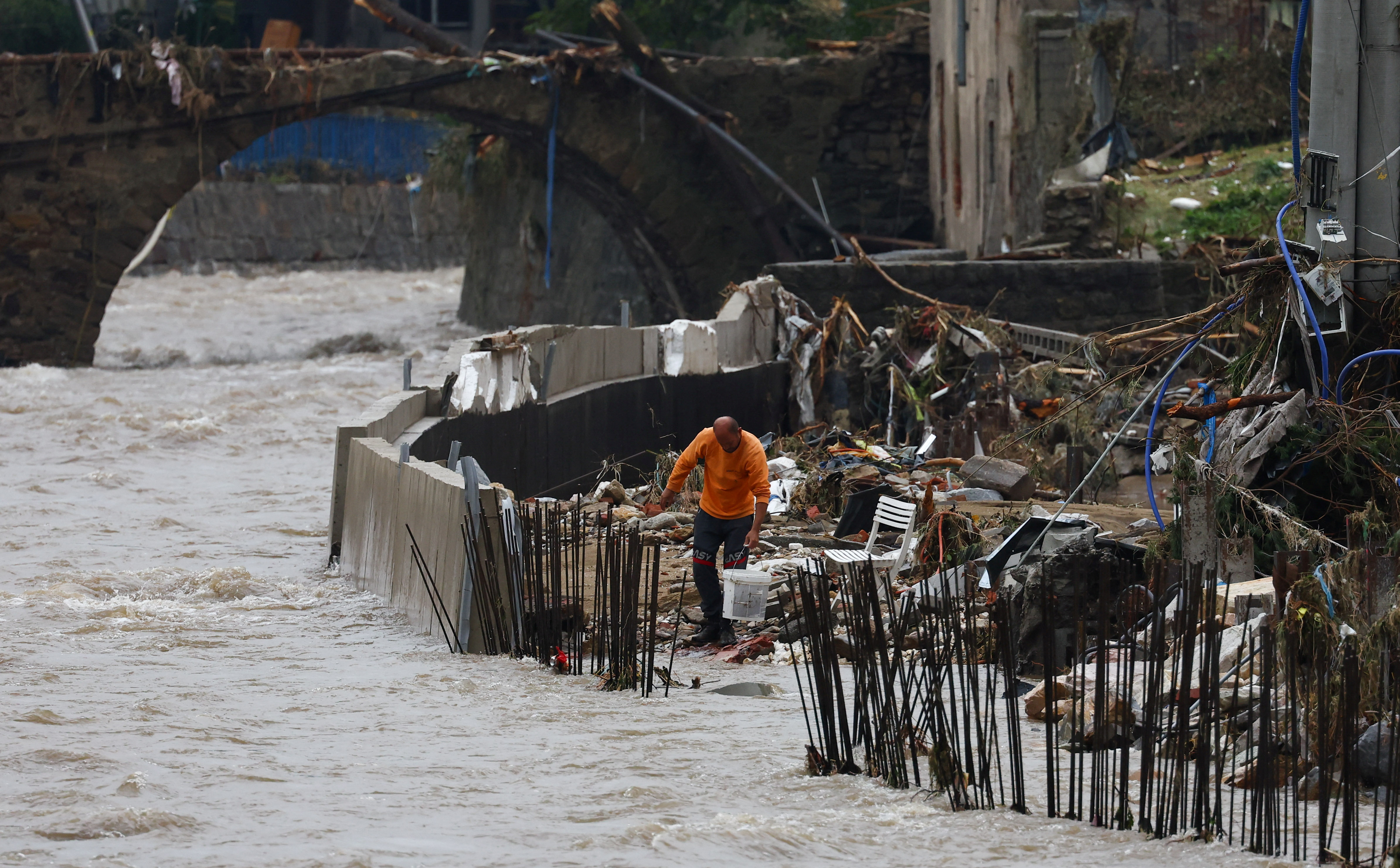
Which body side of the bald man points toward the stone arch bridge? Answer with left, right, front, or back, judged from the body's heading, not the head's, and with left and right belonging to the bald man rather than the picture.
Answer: back

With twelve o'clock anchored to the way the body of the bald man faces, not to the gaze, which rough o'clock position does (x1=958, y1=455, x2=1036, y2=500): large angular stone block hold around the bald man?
The large angular stone block is roughly at 7 o'clock from the bald man.

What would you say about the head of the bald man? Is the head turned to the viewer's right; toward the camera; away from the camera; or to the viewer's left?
toward the camera

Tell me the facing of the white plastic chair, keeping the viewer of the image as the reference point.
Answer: facing the viewer and to the left of the viewer

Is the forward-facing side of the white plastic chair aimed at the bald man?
yes

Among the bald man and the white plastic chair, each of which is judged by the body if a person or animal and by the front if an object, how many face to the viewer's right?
0

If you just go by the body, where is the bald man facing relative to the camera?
toward the camera

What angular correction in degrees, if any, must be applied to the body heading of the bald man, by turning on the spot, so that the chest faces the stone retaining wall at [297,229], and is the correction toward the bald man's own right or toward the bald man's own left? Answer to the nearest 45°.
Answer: approximately 180°

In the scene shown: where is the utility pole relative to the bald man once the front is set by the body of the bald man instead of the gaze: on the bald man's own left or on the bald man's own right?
on the bald man's own left

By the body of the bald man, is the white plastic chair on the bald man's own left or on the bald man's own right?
on the bald man's own left
